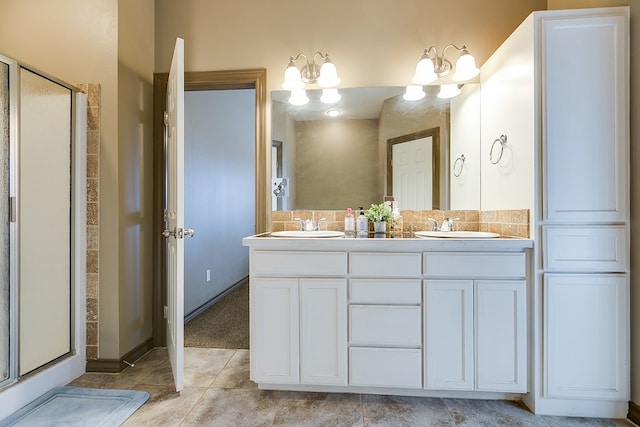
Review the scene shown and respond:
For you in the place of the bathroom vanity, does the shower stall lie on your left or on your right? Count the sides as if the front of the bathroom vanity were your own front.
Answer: on your right

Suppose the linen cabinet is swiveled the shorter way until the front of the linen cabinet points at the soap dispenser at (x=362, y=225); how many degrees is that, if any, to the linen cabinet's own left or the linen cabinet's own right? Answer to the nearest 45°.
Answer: approximately 90° to the linen cabinet's own right

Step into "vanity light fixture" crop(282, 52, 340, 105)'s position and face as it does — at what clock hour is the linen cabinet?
The linen cabinet is roughly at 10 o'clock from the vanity light fixture.

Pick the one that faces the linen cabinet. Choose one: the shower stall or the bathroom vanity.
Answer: the shower stall

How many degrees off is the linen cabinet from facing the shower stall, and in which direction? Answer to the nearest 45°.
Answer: approximately 45° to its right

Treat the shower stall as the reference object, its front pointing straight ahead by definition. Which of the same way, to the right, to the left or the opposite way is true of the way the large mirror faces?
to the right

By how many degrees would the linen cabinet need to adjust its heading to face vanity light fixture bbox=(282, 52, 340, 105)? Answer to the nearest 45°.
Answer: approximately 90° to its right

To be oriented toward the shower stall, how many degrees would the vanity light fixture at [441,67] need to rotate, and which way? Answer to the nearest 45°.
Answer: approximately 45° to its right
